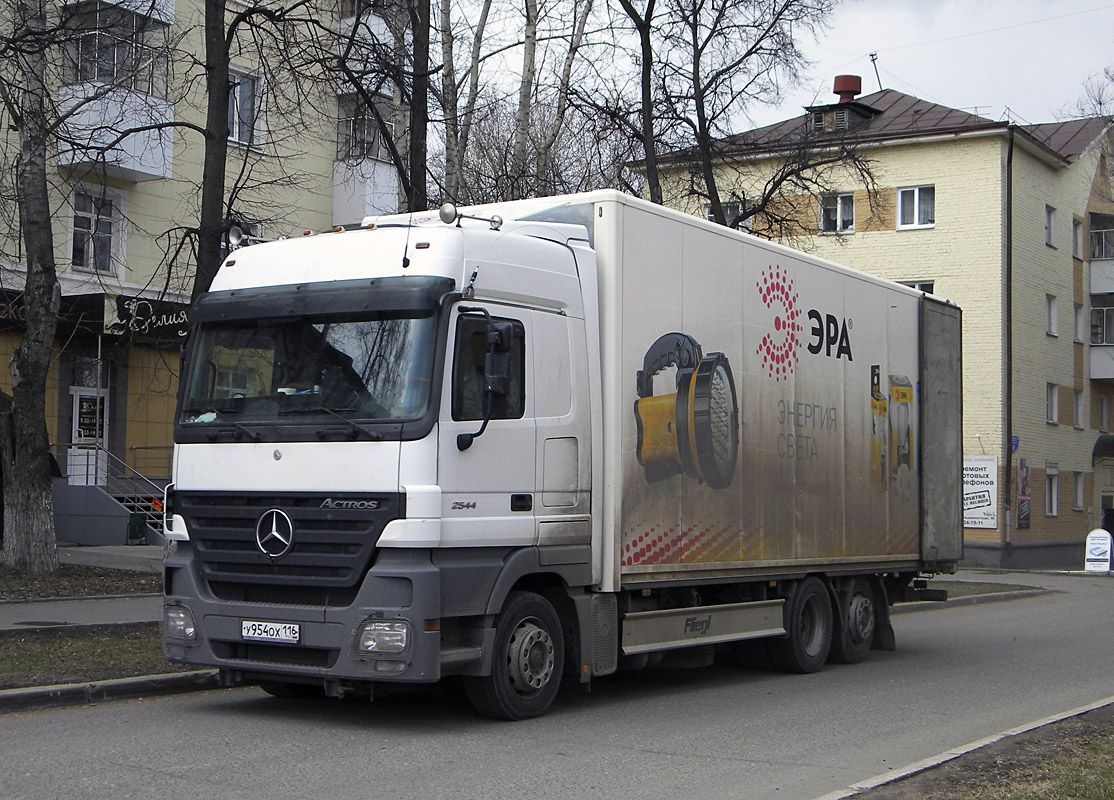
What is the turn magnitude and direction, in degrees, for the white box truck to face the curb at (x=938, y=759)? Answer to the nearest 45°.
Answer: approximately 90° to its left

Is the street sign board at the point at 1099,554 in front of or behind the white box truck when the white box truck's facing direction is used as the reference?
behind

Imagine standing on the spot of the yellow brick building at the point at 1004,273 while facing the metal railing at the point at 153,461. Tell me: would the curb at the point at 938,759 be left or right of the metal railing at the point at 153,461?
left

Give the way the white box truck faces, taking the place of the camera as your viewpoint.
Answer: facing the viewer and to the left of the viewer

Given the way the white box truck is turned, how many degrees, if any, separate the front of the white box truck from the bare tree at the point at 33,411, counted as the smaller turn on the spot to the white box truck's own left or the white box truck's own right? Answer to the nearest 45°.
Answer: approximately 90° to the white box truck's own right

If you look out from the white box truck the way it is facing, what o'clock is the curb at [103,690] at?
The curb is roughly at 2 o'clock from the white box truck.

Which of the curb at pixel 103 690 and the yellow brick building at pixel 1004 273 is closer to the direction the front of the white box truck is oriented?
the curb

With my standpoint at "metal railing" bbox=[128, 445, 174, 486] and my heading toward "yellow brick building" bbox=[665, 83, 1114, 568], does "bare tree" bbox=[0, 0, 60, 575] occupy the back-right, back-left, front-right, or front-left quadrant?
back-right

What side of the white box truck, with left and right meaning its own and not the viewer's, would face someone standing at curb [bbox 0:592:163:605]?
right

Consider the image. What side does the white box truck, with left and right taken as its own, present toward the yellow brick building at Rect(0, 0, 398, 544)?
right

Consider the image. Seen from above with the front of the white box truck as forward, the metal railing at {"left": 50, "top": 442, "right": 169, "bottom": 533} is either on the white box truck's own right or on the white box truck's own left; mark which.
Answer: on the white box truck's own right

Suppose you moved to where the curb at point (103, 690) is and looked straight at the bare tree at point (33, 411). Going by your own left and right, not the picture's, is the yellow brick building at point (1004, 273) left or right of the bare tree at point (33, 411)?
right
